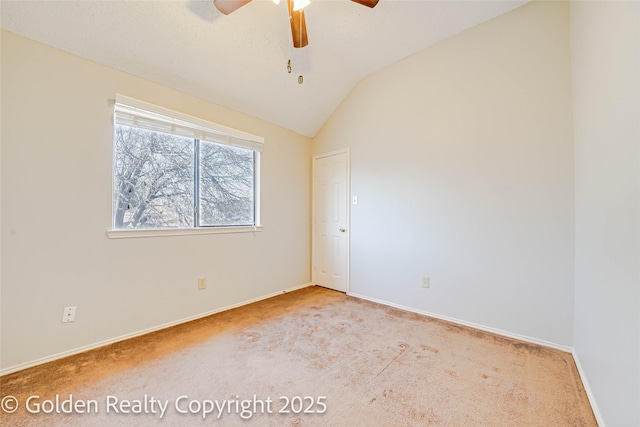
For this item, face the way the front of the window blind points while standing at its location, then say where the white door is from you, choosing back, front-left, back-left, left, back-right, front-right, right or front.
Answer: front-left

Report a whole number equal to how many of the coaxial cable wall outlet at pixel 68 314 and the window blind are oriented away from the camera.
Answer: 0

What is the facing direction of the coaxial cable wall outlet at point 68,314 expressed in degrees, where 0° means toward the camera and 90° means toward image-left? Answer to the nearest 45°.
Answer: approximately 0°

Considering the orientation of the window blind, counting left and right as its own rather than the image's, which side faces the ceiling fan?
front

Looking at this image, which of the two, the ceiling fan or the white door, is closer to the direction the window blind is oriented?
the ceiling fan

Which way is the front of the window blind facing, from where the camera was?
facing the viewer and to the right of the viewer
